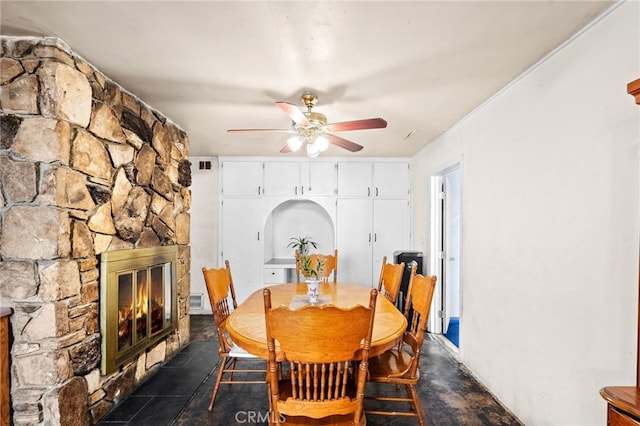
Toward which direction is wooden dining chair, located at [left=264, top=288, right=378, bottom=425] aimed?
away from the camera

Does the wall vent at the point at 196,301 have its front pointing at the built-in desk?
no

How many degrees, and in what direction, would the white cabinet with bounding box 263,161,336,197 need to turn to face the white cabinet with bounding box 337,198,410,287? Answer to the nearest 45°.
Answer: approximately 90° to its left

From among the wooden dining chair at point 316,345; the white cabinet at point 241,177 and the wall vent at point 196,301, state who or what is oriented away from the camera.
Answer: the wooden dining chair

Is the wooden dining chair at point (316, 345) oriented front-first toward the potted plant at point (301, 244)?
yes

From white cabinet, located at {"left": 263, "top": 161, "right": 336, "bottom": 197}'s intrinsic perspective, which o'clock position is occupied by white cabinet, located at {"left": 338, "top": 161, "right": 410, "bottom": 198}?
white cabinet, located at {"left": 338, "top": 161, "right": 410, "bottom": 198} is roughly at 9 o'clock from white cabinet, located at {"left": 263, "top": 161, "right": 336, "bottom": 197}.

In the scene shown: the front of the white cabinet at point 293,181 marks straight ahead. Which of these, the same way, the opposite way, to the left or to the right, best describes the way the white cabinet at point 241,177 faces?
the same way

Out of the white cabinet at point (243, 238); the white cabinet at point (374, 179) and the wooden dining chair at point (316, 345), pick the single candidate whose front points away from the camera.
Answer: the wooden dining chair

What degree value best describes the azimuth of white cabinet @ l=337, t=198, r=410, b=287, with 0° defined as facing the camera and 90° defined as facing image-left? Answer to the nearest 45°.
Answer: approximately 0°

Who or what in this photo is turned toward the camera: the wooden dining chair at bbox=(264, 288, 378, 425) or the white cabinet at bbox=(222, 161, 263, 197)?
the white cabinet

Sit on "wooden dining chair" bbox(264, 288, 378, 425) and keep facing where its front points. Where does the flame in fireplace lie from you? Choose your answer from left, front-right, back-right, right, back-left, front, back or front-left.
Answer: front-left

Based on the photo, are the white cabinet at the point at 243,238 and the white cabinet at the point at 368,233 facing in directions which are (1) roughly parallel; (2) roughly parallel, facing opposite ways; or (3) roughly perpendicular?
roughly parallel

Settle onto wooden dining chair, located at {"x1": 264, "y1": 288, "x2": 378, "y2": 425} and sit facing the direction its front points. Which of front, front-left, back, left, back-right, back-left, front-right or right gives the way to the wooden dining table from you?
front

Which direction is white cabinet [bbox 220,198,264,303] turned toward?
toward the camera

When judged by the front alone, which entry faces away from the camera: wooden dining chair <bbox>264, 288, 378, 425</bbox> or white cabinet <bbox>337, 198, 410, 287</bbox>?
the wooden dining chair

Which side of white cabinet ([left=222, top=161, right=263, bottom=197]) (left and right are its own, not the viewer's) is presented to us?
front

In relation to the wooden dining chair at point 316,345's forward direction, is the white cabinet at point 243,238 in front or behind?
in front

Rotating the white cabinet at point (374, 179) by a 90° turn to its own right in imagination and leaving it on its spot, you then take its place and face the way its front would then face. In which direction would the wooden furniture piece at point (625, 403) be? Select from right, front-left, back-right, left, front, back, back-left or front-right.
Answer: left

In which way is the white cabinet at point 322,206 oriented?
toward the camera

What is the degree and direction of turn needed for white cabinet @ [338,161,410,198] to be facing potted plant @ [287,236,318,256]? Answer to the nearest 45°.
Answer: approximately 90° to its right

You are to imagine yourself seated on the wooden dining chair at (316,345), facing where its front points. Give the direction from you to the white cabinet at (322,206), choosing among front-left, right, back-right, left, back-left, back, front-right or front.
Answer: front
